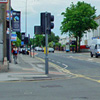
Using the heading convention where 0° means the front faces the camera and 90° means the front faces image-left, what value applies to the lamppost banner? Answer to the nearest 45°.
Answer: approximately 0°

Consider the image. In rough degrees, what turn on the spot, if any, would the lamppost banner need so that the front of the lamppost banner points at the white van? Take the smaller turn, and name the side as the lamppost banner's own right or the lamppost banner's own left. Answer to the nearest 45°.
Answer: approximately 135° to the lamppost banner's own left
